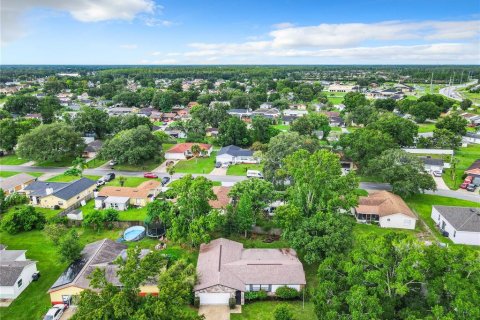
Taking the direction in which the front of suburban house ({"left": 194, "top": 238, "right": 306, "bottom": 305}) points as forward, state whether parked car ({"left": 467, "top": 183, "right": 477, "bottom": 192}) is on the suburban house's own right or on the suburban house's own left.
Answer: on the suburban house's own left

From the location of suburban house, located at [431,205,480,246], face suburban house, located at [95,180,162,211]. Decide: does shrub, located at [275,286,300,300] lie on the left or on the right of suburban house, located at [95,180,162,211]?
left

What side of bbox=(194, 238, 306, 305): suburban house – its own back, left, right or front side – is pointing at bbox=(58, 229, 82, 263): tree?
right

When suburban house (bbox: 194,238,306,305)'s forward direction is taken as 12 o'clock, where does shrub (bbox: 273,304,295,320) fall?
The shrub is roughly at 11 o'clock from the suburban house.

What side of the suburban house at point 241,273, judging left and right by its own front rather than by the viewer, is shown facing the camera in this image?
front

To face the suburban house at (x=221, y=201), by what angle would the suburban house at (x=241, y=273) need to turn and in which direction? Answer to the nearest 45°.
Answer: approximately 180°

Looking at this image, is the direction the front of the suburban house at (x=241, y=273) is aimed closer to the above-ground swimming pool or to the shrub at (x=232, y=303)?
the shrub

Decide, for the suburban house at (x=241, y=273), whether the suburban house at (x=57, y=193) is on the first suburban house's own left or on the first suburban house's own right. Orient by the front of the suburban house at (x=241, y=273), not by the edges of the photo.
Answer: on the first suburban house's own right

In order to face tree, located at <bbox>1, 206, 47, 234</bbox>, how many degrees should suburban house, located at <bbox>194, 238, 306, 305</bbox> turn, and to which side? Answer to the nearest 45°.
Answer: approximately 90° to its right

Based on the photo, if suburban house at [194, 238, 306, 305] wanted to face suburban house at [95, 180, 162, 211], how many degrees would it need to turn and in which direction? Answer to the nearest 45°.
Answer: approximately 135° to its right

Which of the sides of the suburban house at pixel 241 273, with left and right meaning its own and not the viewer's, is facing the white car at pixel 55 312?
right

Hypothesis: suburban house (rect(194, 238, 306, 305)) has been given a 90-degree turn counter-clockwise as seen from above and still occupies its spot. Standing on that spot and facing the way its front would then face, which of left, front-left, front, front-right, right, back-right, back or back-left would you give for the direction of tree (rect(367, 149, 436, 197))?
front-left

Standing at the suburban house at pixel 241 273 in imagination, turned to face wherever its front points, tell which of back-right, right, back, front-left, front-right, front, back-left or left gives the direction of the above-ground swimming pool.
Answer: back-right

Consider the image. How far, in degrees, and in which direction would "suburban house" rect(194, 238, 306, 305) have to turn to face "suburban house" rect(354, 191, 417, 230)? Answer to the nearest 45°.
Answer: approximately 135° to its left

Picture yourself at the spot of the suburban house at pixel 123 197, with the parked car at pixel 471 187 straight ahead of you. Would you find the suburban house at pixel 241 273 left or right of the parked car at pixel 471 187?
right
